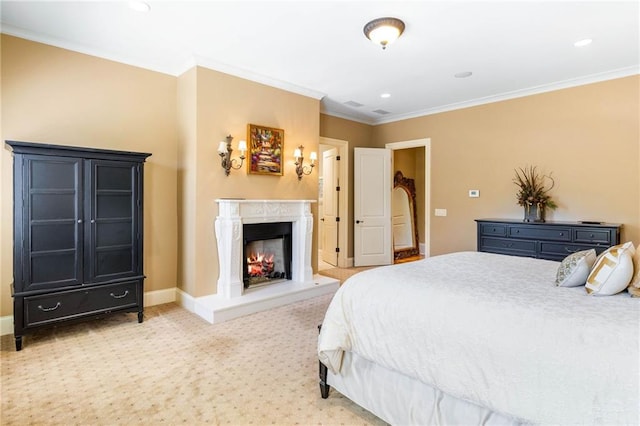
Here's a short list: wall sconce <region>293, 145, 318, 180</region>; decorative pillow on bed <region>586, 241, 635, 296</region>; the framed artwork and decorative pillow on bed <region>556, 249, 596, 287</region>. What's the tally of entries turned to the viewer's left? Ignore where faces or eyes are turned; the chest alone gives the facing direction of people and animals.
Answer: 2

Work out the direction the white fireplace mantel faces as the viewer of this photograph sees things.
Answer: facing the viewer and to the right of the viewer

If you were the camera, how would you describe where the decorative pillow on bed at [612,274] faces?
facing to the left of the viewer

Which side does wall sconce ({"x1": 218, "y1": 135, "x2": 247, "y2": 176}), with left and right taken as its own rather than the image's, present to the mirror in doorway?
left

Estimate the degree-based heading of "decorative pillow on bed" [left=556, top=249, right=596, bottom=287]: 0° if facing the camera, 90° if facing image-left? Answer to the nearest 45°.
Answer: approximately 90°

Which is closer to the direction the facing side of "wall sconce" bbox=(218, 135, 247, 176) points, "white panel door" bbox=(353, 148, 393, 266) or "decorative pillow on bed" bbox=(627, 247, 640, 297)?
the decorative pillow on bed

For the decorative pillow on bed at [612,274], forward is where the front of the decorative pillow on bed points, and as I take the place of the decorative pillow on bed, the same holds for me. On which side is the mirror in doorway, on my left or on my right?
on my right

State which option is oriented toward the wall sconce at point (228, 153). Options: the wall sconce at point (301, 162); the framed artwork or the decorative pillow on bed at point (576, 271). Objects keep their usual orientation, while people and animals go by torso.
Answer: the decorative pillow on bed

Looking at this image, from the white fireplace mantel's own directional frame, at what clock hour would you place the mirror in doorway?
The mirror in doorway is roughly at 9 o'clock from the white fireplace mantel.

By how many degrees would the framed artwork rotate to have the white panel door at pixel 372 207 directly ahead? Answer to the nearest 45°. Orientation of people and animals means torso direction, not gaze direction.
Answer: approximately 90° to its left

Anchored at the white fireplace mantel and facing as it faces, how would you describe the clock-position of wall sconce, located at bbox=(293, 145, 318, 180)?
The wall sconce is roughly at 9 o'clock from the white fireplace mantel.

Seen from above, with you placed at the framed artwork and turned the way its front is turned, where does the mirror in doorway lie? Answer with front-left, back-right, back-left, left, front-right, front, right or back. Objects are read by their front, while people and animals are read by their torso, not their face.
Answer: left

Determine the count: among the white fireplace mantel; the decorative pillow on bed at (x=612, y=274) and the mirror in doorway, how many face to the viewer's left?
1
